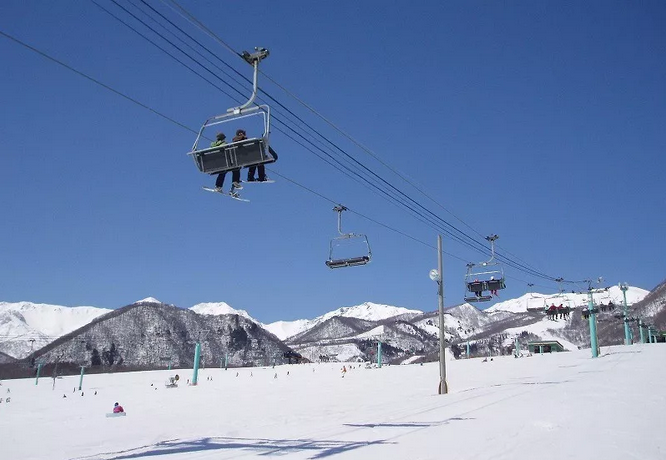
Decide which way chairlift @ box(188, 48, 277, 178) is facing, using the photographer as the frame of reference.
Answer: facing away from the viewer and to the right of the viewer

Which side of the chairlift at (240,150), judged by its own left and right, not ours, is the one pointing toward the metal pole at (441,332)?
front
